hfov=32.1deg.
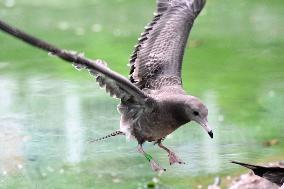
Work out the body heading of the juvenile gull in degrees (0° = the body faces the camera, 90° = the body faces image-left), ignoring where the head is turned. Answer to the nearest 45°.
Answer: approximately 315°
